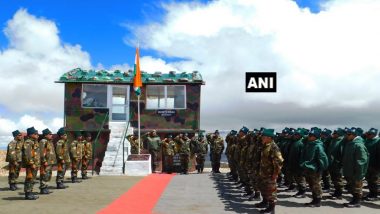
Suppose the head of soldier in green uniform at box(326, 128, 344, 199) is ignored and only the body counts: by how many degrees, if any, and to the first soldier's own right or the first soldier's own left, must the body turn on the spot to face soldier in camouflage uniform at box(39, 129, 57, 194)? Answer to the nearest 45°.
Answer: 0° — they already face them

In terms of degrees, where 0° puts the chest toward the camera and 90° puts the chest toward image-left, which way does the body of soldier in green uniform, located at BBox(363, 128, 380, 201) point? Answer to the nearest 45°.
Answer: approximately 90°

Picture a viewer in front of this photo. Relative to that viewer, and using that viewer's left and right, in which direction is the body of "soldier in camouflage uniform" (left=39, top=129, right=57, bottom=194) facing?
facing to the right of the viewer

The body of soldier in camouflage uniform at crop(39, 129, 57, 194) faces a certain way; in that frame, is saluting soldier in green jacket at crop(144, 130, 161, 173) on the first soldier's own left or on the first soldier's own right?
on the first soldier's own left

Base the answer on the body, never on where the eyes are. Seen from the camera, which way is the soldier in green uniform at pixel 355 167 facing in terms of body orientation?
to the viewer's left

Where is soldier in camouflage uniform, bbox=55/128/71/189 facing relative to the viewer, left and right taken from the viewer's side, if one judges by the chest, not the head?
facing to the right of the viewer

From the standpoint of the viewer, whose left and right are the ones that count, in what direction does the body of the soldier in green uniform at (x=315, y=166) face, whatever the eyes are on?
facing to the left of the viewer

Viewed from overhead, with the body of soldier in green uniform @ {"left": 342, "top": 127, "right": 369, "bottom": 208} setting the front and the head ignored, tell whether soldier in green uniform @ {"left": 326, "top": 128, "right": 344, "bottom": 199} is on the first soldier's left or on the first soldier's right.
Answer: on the first soldier's right

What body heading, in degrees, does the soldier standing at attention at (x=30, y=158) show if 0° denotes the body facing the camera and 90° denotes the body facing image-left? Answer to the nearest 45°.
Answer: approximately 270°

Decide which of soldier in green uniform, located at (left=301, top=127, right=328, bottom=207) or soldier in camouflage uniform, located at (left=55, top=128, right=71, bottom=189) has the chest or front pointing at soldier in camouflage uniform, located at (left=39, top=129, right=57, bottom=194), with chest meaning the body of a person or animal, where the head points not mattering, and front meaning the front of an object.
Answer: the soldier in green uniform
